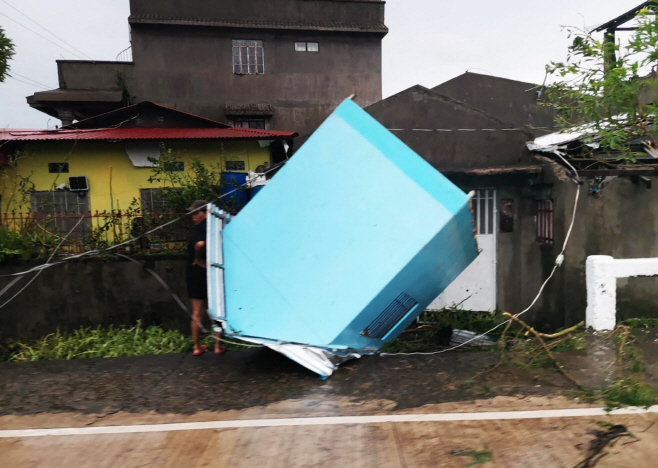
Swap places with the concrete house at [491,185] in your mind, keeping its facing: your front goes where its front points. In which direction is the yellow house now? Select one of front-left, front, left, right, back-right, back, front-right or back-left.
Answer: right

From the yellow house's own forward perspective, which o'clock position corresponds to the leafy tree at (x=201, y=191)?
The leafy tree is roughly at 11 o'clock from the yellow house.

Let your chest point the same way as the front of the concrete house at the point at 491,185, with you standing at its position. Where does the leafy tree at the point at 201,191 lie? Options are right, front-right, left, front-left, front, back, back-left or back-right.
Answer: front-right

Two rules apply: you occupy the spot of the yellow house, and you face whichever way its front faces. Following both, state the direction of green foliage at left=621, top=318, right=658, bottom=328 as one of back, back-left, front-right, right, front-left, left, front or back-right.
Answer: front-left

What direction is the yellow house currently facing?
toward the camera

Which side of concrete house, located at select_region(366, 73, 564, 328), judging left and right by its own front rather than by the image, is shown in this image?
front
